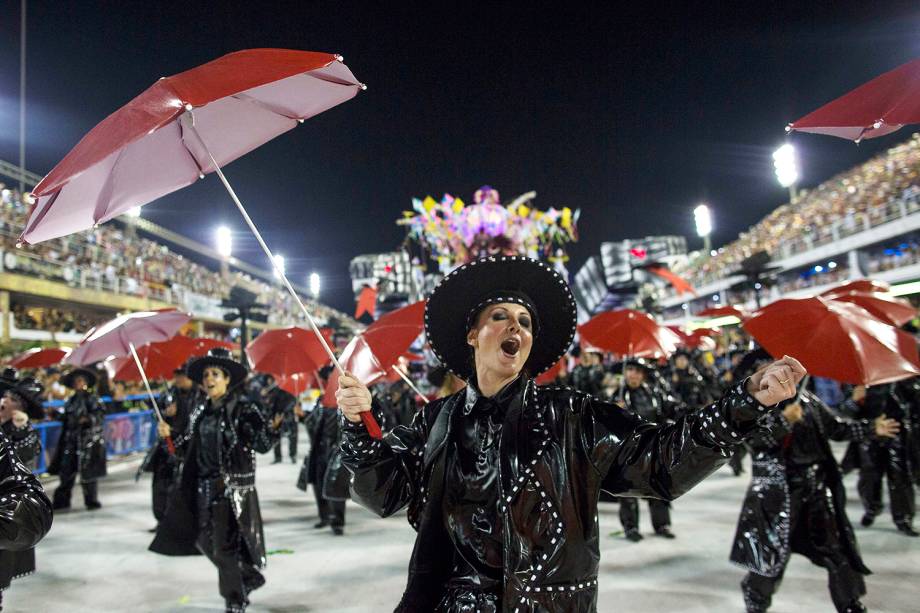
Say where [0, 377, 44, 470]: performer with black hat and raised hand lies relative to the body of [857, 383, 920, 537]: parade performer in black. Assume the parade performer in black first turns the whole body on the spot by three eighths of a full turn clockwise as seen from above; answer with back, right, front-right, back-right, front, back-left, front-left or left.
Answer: left

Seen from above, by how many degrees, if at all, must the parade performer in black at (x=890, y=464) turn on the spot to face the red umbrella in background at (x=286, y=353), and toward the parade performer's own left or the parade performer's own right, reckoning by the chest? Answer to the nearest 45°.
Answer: approximately 45° to the parade performer's own right

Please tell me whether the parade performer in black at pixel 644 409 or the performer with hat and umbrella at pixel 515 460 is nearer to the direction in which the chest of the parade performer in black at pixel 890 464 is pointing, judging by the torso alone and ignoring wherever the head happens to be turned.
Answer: the performer with hat and umbrella

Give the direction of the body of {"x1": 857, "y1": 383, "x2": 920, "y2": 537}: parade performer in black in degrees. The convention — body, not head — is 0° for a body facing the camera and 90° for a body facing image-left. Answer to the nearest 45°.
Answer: approximately 0°

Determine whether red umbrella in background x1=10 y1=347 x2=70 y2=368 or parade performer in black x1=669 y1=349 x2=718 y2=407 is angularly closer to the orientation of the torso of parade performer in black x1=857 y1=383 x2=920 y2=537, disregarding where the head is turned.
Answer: the red umbrella in background

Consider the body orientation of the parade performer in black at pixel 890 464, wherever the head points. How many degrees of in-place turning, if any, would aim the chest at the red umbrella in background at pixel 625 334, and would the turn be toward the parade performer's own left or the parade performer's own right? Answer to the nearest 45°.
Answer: approximately 90° to the parade performer's own right

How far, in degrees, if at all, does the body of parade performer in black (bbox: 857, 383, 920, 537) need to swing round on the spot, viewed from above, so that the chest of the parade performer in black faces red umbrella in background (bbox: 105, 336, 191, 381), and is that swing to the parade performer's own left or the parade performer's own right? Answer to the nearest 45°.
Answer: approximately 90° to the parade performer's own right
